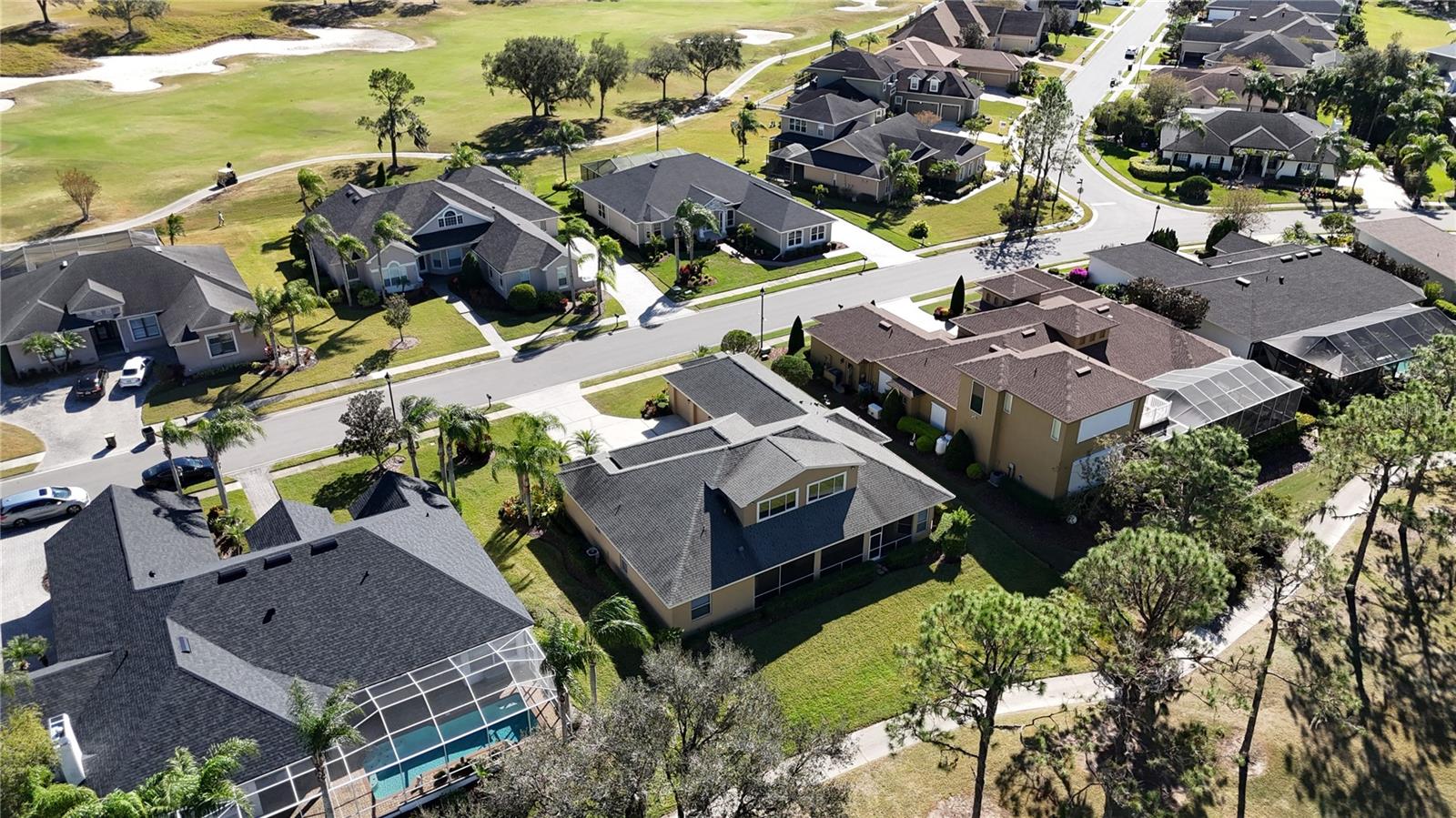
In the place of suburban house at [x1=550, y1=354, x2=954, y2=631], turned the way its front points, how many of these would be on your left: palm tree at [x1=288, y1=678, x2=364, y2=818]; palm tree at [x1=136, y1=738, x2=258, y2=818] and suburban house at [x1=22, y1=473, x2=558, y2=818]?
3

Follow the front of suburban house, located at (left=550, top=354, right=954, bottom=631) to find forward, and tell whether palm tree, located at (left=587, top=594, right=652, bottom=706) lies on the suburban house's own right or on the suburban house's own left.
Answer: on the suburban house's own left

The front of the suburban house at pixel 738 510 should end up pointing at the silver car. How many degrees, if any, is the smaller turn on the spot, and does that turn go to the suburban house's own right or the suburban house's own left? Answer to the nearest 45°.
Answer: approximately 45° to the suburban house's own left

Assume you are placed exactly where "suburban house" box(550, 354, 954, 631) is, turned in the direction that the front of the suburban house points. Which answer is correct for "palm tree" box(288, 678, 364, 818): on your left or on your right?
on your left

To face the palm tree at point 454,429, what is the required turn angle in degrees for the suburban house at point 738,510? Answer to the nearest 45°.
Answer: approximately 45° to its left

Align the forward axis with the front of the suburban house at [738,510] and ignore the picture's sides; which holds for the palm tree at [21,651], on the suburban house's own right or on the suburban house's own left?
on the suburban house's own left

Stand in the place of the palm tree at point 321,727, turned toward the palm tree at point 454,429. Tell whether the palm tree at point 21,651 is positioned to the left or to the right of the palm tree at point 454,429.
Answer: left

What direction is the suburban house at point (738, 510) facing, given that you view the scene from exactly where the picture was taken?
facing away from the viewer and to the left of the viewer
